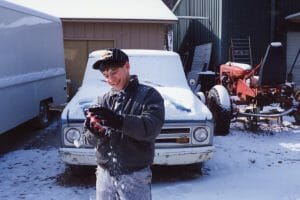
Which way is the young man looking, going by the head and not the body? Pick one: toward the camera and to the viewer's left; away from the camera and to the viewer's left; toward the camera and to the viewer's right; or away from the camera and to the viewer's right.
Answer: toward the camera and to the viewer's left

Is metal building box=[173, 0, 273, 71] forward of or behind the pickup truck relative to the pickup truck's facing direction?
behind

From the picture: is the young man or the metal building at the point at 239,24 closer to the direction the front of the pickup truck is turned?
the young man

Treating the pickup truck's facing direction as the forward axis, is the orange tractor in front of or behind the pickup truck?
behind

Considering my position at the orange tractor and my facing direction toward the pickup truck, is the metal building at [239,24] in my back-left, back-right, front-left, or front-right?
back-right

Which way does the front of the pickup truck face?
toward the camera

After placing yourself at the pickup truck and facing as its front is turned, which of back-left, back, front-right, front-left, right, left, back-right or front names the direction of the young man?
front

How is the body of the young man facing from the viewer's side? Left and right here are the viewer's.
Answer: facing the viewer and to the left of the viewer

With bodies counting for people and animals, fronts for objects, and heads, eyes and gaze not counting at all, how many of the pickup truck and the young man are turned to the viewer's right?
0

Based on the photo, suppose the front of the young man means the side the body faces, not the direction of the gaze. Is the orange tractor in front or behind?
behind

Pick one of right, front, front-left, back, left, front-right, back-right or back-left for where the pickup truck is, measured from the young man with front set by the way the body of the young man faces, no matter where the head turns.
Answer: back-right
